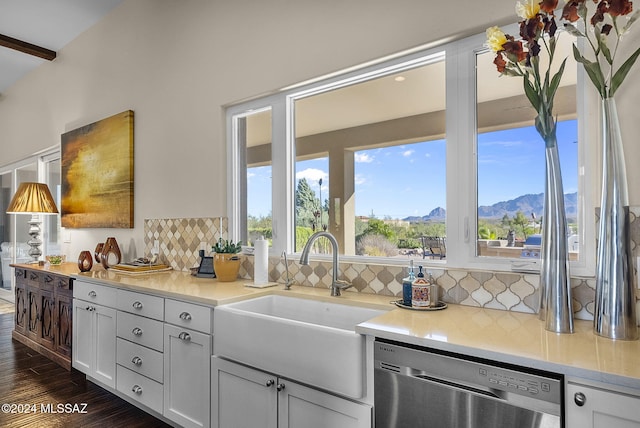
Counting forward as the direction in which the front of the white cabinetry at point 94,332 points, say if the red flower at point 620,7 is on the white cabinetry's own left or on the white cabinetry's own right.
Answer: on the white cabinetry's own left

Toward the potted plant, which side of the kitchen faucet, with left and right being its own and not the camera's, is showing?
right

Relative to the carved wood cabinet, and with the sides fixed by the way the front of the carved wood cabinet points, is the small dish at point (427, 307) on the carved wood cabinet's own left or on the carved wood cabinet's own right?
on the carved wood cabinet's own left

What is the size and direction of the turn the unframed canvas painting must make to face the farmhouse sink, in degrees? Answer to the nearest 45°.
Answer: approximately 45° to its left

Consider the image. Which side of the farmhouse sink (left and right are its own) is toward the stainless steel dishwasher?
left

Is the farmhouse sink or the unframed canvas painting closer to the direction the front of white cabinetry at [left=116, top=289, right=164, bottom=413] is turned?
the farmhouse sink

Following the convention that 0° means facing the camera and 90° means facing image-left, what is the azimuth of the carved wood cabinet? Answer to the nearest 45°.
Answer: approximately 45°

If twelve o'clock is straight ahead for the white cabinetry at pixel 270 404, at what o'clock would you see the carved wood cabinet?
The carved wood cabinet is roughly at 3 o'clock from the white cabinetry.

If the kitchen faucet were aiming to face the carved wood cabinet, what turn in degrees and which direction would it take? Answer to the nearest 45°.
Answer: approximately 90° to its right

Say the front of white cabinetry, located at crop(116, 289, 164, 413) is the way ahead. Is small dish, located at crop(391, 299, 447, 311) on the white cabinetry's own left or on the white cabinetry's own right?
on the white cabinetry's own left

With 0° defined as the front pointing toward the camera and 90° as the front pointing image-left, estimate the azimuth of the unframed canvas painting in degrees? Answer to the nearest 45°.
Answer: approximately 45°
